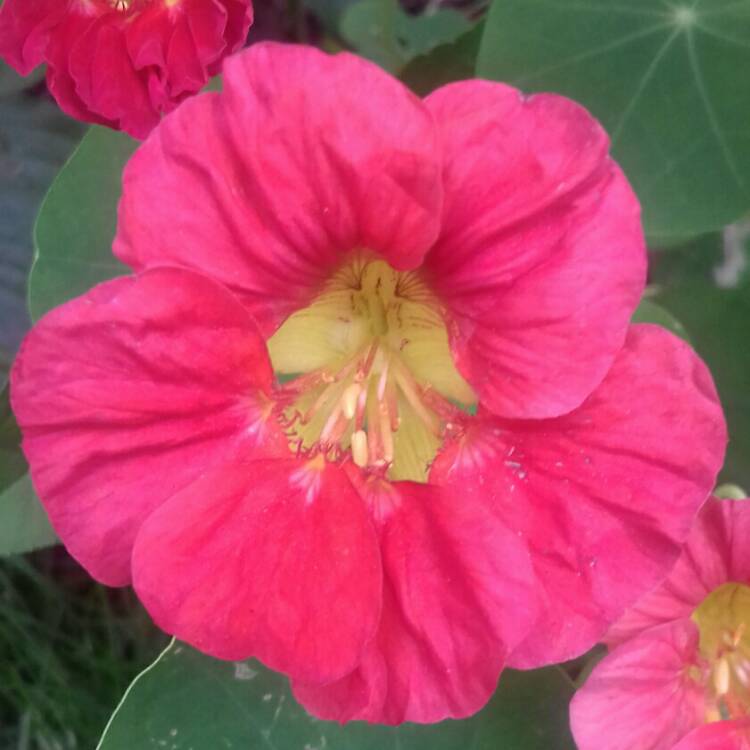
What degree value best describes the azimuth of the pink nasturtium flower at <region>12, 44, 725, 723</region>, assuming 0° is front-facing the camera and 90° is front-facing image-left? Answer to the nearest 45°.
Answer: approximately 0°
